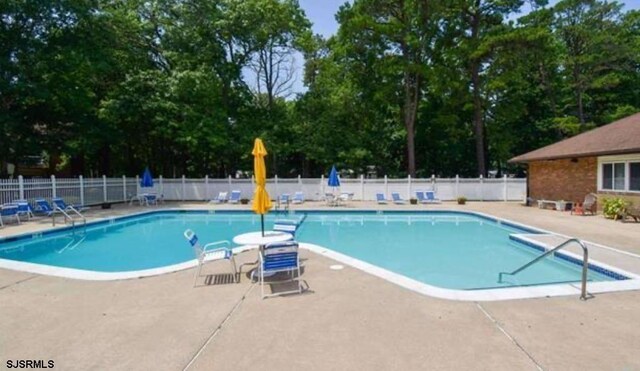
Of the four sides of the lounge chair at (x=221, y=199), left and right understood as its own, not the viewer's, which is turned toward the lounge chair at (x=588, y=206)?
left

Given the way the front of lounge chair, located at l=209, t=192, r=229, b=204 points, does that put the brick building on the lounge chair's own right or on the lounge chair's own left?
on the lounge chair's own left

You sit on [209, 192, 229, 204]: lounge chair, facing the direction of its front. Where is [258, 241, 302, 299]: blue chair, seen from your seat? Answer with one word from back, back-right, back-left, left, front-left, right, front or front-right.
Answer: front-left

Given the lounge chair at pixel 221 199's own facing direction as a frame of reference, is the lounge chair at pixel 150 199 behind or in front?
in front

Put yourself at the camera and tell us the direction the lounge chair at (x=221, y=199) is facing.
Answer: facing the viewer and to the left of the viewer

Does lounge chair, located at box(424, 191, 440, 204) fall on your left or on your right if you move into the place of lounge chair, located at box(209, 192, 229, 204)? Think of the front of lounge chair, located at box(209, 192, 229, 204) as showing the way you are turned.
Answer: on your left

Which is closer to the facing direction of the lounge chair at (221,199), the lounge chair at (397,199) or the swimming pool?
the swimming pool

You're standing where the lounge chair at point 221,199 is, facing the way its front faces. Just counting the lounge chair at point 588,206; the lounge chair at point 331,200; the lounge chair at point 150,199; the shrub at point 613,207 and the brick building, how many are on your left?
4

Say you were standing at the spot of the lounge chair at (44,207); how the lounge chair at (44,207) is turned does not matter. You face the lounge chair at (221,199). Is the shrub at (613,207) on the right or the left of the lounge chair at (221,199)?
right

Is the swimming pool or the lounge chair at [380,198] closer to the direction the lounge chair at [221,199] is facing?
the swimming pool

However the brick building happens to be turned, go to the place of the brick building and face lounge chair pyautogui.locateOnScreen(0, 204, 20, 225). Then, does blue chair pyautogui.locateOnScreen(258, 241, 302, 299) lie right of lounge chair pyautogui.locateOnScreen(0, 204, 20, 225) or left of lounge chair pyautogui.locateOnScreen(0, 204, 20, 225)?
left

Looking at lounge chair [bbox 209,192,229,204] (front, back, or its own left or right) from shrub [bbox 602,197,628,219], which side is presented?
left
